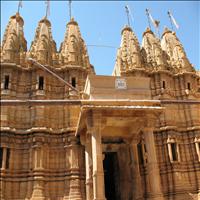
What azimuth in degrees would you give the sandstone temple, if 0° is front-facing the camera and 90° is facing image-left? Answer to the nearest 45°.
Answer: approximately 0°
